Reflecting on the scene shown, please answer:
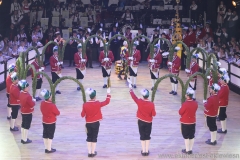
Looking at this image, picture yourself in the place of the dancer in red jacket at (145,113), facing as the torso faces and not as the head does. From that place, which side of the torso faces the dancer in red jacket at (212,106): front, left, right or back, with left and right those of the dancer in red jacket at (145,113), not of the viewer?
right

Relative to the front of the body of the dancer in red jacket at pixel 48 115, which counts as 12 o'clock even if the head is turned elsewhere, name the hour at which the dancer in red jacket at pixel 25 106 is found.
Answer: the dancer in red jacket at pixel 25 106 is roughly at 9 o'clock from the dancer in red jacket at pixel 48 115.

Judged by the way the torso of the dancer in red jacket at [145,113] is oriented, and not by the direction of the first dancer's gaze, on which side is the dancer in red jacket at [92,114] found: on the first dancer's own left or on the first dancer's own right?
on the first dancer's own left

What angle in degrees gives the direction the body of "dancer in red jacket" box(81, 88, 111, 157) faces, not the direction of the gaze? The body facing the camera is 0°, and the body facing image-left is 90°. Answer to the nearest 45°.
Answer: approximately 180°

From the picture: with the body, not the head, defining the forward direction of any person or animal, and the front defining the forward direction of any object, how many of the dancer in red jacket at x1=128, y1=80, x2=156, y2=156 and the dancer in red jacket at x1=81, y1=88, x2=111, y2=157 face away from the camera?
2

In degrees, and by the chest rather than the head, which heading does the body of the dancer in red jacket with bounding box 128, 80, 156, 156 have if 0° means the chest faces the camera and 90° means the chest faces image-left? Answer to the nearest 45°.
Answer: approximately 180°

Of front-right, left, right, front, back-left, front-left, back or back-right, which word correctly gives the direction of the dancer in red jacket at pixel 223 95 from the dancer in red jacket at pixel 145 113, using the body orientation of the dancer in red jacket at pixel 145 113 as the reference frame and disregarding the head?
front-right

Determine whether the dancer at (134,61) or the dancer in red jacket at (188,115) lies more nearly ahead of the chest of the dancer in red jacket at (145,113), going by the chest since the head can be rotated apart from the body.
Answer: the dancer

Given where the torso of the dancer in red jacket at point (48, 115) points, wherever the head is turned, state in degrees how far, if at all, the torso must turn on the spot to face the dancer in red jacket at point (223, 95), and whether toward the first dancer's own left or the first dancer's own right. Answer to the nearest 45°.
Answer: approximately 45° to the first dancer's own right

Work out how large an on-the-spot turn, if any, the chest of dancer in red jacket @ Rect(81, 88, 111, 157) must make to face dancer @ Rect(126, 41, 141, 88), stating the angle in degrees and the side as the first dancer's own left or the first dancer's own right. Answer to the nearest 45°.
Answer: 0° — they already face them

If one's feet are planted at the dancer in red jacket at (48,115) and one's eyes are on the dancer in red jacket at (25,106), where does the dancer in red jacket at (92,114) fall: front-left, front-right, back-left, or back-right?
back-right

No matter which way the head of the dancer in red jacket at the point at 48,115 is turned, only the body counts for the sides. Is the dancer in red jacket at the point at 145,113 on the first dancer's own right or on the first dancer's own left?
on the first dancer's own right

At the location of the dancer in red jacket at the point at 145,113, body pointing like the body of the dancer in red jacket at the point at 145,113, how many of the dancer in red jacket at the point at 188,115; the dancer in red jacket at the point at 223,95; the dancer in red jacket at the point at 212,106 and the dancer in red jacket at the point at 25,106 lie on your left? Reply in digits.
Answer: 1

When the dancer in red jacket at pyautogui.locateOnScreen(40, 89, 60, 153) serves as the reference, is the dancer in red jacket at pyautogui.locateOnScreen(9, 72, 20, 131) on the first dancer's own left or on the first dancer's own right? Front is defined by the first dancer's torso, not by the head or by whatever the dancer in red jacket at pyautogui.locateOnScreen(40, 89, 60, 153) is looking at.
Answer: on the first dancer's own left

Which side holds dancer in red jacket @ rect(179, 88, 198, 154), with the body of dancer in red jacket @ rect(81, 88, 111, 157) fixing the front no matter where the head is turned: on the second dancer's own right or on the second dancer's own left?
on the second dancer's own right

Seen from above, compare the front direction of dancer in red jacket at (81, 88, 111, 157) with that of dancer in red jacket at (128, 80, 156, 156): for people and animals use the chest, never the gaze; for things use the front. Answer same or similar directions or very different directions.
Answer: same or similar directions

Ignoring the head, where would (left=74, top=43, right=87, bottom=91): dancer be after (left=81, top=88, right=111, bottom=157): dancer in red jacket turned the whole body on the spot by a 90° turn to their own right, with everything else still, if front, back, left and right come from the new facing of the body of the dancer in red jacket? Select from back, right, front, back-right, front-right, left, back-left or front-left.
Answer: left

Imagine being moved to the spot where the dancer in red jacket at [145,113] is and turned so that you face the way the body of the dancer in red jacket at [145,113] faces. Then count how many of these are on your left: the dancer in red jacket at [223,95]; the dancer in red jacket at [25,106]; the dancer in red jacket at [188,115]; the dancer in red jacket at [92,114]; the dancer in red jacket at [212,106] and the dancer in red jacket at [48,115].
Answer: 3
